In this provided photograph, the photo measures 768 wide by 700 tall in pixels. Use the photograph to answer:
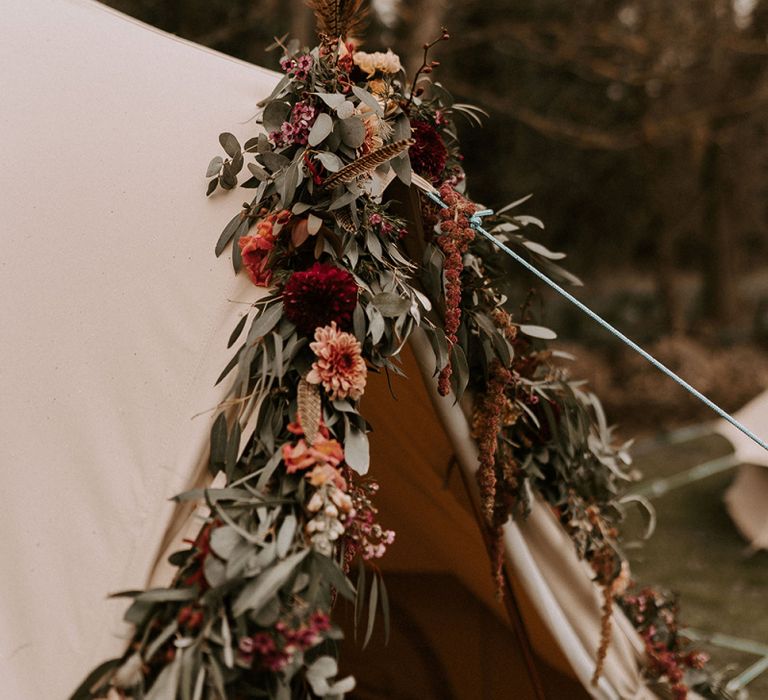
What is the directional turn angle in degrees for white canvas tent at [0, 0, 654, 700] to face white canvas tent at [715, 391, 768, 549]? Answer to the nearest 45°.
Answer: approximately 90° to its left

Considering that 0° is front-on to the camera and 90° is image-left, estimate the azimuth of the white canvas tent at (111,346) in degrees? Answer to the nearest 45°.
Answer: approximately 315°
